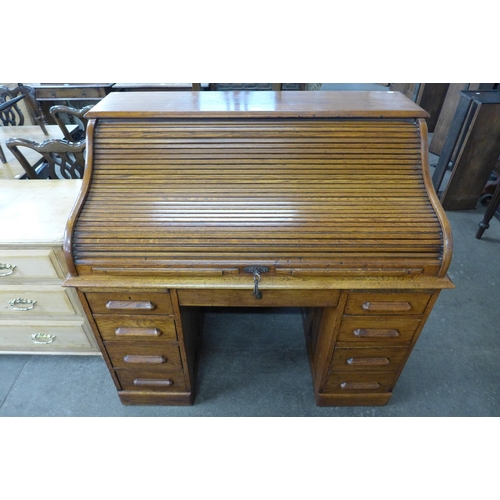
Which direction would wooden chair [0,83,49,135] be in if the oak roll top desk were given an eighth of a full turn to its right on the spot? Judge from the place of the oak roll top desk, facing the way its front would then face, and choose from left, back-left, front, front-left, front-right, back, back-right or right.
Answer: right

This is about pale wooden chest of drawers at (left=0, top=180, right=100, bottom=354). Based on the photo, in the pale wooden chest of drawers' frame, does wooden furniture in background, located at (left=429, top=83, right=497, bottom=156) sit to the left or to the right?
on its left

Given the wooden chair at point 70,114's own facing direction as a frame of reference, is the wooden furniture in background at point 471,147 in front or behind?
behind

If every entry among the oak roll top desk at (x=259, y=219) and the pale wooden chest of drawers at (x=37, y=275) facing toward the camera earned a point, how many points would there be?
2

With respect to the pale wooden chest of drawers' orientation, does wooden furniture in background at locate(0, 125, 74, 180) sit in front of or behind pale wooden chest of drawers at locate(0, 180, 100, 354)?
behind

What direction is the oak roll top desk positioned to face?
toward the camera

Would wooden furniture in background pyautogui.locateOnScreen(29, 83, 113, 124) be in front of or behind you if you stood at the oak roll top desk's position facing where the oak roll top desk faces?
behind

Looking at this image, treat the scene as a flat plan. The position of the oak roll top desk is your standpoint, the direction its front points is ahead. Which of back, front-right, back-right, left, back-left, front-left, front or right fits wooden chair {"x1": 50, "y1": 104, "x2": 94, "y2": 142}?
back-right

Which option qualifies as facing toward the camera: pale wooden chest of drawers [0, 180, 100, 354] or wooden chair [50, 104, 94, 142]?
the pale wooden chest of drawers

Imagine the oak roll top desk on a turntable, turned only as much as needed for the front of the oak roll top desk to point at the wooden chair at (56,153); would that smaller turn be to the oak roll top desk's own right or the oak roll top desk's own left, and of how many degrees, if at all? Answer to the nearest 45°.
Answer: approximately 135° to the oak roll top desk's own right

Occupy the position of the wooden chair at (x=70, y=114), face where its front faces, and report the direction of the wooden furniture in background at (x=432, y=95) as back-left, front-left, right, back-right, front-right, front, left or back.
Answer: back-right

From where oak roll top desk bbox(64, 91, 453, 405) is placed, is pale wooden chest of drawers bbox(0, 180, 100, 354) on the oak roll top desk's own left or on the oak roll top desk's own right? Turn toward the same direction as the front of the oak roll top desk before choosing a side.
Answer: on the oak roll top desk's own right

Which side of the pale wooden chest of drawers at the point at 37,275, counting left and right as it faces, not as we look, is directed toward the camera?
front

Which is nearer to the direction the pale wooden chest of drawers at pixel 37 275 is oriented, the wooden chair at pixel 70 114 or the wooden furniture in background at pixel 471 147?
the wooden furniture in background
